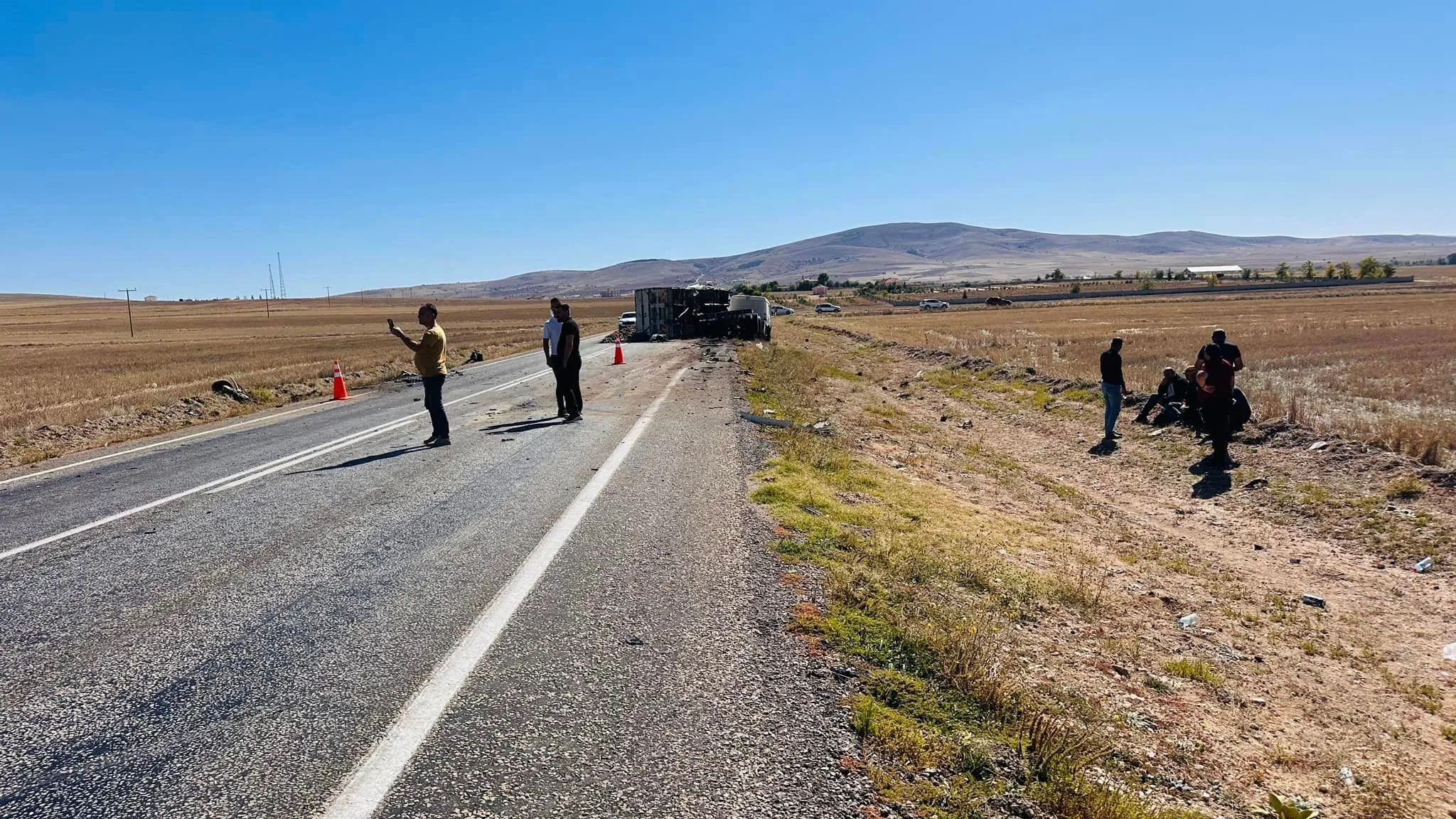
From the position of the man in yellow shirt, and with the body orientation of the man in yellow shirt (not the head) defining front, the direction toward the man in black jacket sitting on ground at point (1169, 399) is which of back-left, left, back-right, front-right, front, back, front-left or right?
back

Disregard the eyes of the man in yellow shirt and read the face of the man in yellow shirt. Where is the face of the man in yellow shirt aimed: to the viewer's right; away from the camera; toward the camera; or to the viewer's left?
to the viewer's left

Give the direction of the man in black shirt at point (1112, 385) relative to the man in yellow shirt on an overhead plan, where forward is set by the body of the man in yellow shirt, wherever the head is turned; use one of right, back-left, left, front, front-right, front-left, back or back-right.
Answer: back

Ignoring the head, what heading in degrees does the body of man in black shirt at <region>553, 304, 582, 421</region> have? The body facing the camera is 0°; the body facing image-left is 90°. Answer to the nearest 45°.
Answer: approximately 90°

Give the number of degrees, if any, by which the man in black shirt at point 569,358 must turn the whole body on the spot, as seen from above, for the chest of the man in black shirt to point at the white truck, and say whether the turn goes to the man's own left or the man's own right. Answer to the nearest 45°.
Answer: approximately 90° to the man's own right

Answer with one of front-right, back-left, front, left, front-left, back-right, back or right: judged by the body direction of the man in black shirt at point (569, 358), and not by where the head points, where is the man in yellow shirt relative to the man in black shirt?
front-left

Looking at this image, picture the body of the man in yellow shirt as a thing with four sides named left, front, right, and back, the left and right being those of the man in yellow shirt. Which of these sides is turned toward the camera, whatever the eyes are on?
left

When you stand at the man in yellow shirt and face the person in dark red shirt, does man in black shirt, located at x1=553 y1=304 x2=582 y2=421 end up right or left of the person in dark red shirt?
left

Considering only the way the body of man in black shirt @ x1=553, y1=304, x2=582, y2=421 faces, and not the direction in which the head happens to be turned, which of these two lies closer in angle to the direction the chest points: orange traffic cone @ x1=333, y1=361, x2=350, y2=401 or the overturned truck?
the orange traffic cone

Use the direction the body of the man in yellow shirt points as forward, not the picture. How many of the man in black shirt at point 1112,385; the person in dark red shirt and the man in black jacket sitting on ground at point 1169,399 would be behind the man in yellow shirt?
3

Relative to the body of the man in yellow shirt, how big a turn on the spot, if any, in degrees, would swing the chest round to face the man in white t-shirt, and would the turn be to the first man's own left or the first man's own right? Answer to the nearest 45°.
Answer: approximately 135° to the first man's own right

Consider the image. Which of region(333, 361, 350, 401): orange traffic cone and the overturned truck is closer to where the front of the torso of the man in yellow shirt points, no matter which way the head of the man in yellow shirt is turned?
the orange traffic cone

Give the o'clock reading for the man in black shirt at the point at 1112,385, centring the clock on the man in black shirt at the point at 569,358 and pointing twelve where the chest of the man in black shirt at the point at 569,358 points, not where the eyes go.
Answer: the man in black shirt at the point at 1112,385 is roughly at 6 o'clock from the man in black shirt at the point at 569,358.

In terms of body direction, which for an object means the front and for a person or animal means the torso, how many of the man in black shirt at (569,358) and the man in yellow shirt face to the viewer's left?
2
